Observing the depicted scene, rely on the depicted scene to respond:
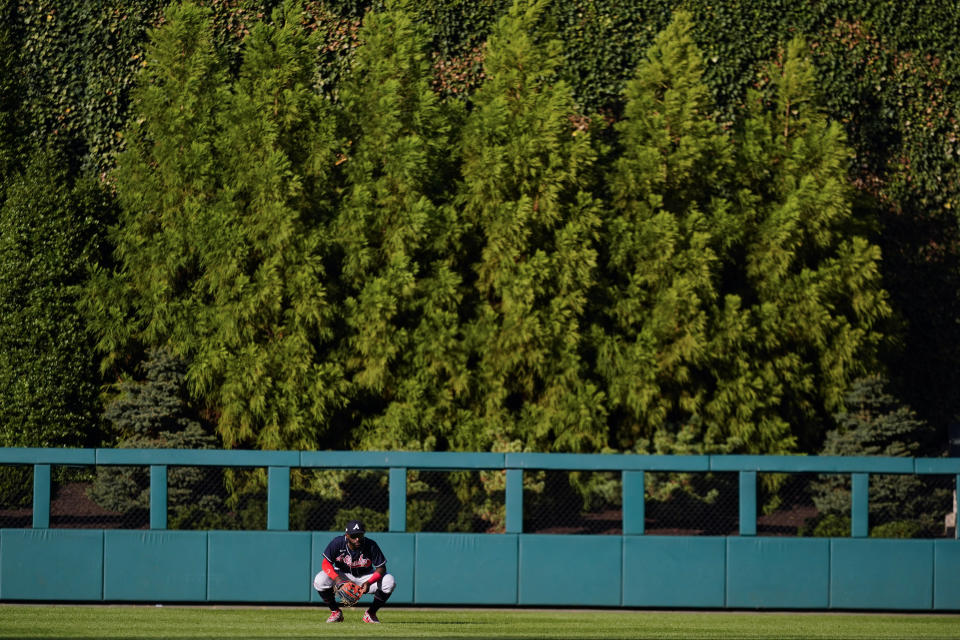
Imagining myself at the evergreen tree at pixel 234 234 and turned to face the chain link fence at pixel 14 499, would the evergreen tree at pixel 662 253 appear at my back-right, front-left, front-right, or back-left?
back-left

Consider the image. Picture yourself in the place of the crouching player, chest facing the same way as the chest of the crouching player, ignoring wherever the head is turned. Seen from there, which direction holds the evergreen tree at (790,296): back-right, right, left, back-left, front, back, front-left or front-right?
back-left

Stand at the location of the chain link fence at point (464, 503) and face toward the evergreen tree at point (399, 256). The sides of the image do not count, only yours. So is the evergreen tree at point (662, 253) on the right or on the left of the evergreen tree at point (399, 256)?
right

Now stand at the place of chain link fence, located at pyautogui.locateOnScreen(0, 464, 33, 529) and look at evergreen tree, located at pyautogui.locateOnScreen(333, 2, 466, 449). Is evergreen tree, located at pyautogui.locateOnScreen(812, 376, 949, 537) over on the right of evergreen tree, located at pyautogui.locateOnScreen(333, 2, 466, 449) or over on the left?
right

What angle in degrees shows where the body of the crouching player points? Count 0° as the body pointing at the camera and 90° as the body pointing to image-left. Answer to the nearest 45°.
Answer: approximately 0°

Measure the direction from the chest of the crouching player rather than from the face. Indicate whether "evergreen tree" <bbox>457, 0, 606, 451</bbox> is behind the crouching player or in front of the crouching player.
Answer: behind
